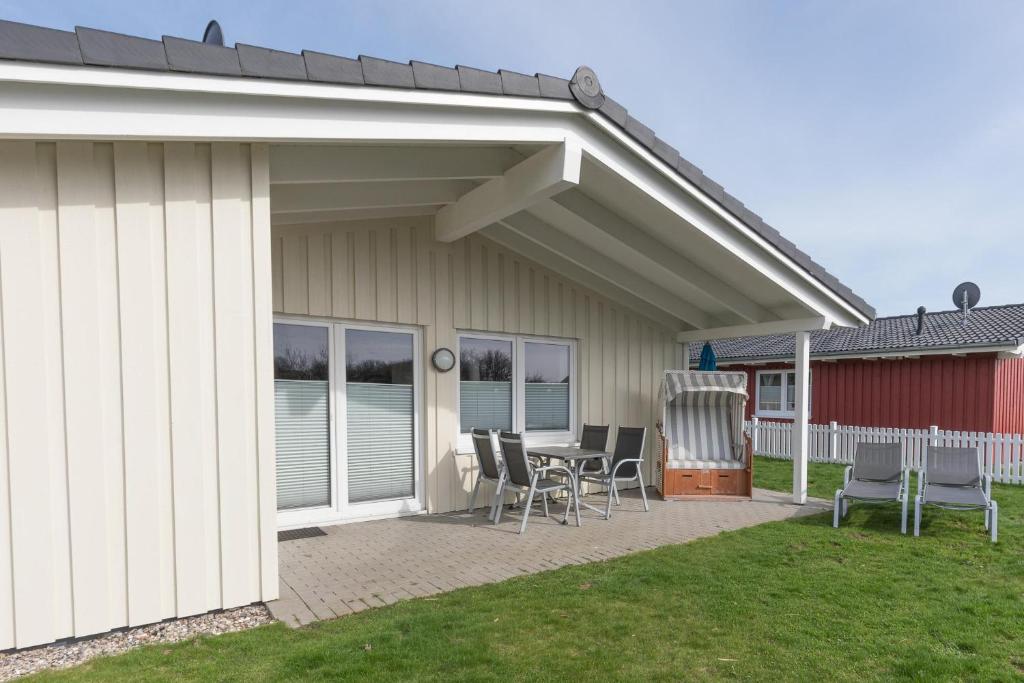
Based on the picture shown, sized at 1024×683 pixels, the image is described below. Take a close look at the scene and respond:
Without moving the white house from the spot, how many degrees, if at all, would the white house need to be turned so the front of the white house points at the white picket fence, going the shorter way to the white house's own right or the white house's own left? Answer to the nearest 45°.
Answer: approximately 90° to the white house's own left

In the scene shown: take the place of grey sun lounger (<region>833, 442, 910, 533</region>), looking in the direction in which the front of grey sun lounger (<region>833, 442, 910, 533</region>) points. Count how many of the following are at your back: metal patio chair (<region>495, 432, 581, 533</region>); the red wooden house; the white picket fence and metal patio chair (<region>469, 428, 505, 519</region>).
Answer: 2

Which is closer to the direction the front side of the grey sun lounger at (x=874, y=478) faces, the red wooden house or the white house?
the white house

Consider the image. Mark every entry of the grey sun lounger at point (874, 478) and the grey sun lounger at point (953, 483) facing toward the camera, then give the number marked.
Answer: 2

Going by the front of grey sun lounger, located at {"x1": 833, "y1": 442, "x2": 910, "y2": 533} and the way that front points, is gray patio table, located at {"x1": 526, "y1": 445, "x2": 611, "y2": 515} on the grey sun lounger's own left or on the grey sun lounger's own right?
on the grey sun lounger's own right

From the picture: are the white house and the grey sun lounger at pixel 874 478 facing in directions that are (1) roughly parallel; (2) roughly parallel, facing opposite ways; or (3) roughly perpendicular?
roughly perpendicular

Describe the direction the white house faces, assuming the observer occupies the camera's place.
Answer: facing the viewer and to the right of the viewer

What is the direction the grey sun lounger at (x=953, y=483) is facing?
toward the camera

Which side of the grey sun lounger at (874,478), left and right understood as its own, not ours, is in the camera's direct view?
front

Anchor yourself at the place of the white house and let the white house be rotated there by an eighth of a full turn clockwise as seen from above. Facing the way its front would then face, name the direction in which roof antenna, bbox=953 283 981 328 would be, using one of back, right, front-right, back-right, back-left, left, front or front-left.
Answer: back-left

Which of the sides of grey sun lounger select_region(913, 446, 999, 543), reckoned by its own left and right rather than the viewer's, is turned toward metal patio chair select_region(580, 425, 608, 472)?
right

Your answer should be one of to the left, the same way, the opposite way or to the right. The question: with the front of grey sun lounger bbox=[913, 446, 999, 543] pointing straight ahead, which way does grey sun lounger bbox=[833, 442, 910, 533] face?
the same way
